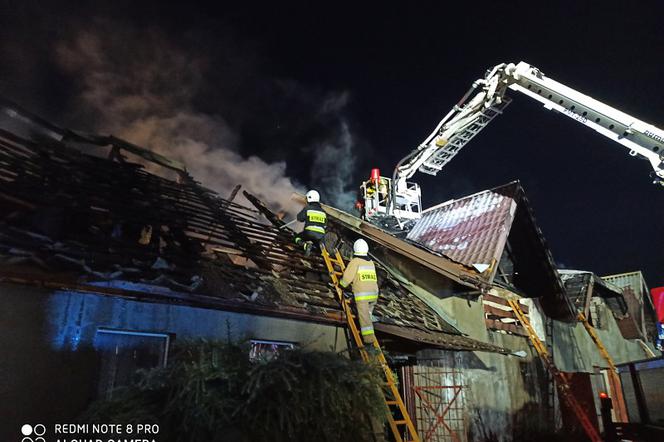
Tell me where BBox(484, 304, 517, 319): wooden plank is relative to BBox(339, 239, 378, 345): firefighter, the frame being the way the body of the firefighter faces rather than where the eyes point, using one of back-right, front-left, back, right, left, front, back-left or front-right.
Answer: right

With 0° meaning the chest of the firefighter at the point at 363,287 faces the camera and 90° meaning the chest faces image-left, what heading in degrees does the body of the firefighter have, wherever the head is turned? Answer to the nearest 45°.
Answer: approximately 135°

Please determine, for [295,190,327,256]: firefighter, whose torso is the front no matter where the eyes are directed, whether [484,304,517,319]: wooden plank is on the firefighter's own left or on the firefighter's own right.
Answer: on the firefighter's own right

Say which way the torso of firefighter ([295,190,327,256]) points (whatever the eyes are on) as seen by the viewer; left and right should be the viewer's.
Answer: facing away from the viewer and to the left of the viewer

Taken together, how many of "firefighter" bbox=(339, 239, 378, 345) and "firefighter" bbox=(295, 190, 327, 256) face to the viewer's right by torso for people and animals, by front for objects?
0

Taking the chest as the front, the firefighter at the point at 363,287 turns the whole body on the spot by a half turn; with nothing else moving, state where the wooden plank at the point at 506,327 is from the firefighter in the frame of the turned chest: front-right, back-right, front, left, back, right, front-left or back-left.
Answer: left

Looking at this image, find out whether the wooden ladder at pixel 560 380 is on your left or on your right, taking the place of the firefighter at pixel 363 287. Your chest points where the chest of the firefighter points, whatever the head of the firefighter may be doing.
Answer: on your right

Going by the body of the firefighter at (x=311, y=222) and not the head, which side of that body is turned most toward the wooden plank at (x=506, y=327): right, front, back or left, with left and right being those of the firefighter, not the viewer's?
right

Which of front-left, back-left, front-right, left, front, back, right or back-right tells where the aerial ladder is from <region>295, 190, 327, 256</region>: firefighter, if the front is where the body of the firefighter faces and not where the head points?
right

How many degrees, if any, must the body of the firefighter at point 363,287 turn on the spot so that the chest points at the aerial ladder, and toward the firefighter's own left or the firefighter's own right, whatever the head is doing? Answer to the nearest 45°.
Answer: approximately 90° to the firefighter's own right

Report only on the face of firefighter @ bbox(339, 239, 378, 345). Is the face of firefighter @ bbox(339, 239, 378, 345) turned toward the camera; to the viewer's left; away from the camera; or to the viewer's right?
away from the camera
